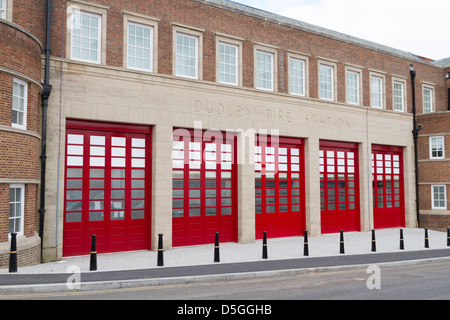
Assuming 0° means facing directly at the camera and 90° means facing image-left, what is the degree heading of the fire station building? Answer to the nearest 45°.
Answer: approximately 315°

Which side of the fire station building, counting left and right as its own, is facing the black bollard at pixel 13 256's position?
right
